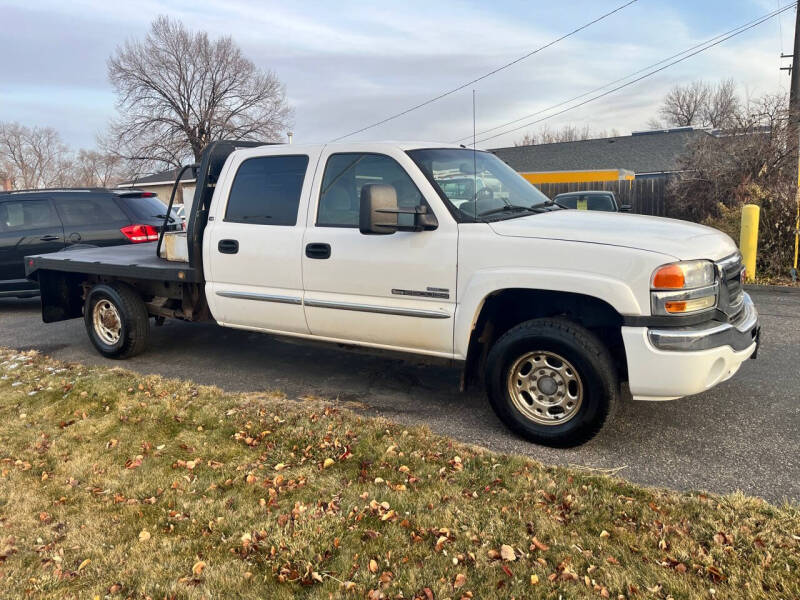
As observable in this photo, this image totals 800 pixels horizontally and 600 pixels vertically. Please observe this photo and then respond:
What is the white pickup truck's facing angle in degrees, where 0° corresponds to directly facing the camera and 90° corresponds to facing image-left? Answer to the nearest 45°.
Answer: approximately 315°

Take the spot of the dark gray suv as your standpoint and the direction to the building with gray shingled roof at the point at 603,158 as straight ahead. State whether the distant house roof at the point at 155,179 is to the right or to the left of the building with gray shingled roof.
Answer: left

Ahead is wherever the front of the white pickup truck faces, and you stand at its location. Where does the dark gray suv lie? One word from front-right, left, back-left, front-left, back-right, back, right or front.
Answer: back

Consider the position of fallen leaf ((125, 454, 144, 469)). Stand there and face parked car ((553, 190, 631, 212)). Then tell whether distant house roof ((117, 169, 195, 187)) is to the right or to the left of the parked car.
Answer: left

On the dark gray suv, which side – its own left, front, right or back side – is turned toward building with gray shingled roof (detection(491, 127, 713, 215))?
right

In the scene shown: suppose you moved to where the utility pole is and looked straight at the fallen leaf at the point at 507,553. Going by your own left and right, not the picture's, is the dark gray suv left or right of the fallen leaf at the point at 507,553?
right

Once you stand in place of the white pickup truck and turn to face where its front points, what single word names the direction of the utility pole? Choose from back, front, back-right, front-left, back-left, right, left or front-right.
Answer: left

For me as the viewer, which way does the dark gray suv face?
facing away from the viewer and to the left of the viewer

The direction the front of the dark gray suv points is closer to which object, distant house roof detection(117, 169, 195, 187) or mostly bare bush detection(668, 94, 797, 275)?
the distant house roof

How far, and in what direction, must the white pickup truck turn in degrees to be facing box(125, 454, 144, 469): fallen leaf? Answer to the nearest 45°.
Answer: approximately 135° to its right

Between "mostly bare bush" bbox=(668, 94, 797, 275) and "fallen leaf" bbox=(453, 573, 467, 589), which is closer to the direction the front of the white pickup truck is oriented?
the fallen leaf

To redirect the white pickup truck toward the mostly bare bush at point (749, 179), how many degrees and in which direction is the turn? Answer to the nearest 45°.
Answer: approximately 90° to its left

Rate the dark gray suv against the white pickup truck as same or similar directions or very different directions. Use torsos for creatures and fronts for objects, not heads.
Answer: very different directions
